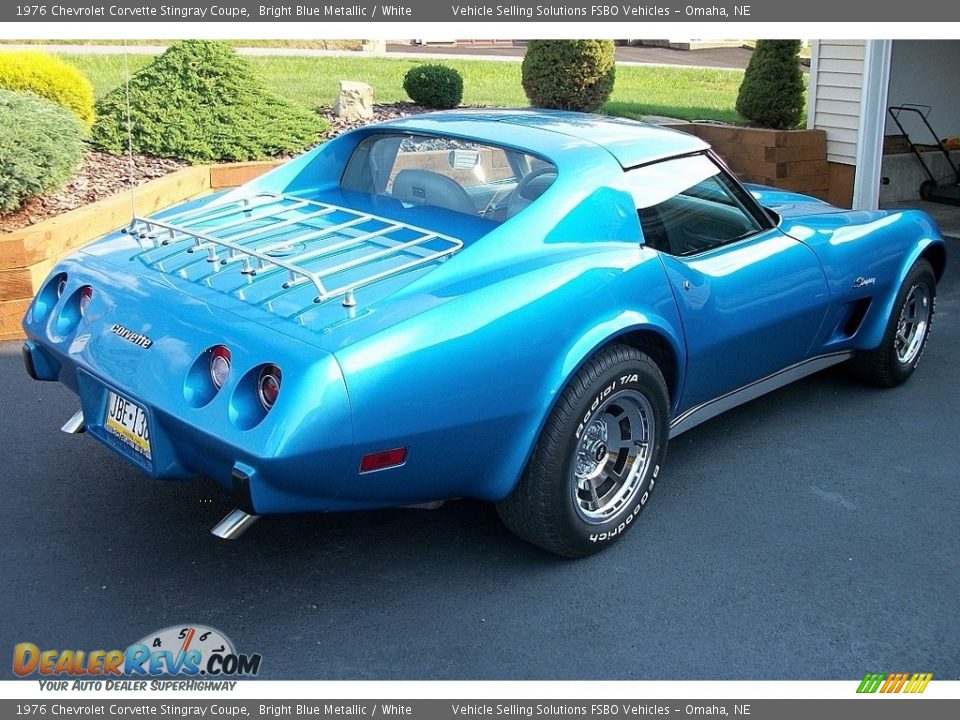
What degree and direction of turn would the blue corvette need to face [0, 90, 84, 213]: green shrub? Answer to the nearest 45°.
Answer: approximately 90° to its left

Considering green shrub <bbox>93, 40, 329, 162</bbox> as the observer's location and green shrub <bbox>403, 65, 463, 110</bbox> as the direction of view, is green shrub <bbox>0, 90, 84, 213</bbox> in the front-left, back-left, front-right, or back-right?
back-right

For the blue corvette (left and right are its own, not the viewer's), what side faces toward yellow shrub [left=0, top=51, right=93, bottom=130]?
left

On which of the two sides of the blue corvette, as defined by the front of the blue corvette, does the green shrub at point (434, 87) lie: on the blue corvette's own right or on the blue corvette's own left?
on the blue corvette's own left

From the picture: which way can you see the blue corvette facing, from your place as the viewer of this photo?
facing away from the viewer and to the right of the viewer

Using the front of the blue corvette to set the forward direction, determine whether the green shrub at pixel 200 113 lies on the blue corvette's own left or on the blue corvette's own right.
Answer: on the blue corvette's own left
